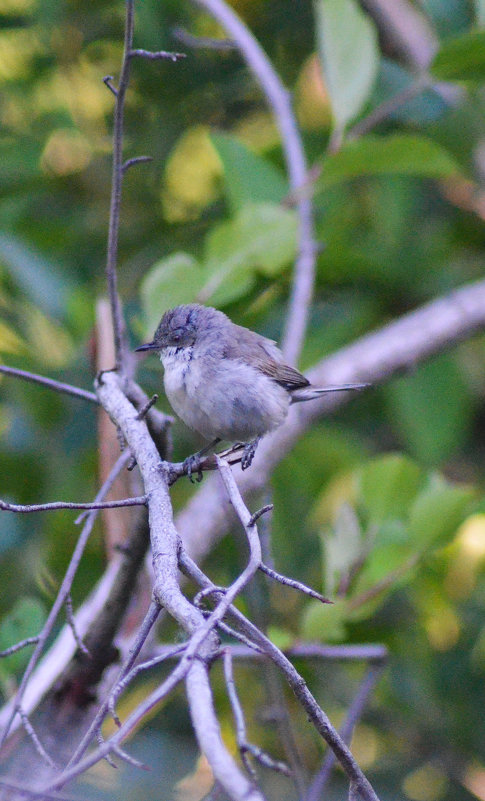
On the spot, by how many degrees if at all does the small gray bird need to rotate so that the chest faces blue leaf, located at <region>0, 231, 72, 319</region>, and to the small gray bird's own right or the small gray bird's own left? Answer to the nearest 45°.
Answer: approximately 45° to the small gray bird's own right

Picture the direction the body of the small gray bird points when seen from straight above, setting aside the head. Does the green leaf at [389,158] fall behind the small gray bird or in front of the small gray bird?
behind

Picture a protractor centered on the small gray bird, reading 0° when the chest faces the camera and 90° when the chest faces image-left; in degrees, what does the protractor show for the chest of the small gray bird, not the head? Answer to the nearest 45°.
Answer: approximately 90°
